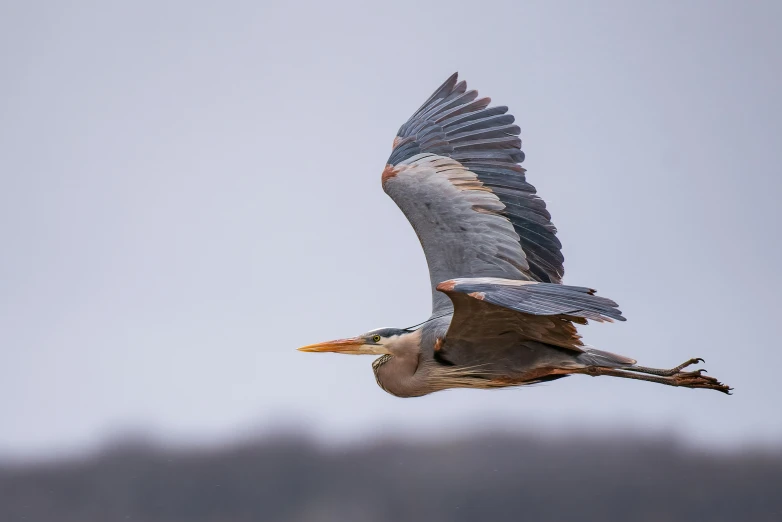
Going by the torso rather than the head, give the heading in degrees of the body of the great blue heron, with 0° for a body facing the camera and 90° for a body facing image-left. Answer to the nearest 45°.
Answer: approximately 90°
